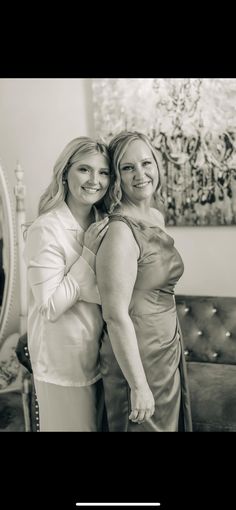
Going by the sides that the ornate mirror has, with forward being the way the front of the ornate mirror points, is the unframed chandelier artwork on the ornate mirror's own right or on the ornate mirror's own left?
on the ornate mirror's own left

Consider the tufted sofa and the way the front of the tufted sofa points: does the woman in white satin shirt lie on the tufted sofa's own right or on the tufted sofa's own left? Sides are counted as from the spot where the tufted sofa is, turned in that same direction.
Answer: on the tufted sofa's own right

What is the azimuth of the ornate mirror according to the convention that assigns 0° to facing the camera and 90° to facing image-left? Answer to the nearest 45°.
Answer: approximately 0°

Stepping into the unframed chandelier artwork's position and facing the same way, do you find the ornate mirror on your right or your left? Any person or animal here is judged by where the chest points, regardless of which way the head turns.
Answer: on your right

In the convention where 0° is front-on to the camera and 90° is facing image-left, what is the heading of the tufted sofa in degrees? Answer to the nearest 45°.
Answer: approximately 0°

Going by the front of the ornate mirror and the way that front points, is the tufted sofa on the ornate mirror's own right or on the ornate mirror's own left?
on the ornate mirror's own left
